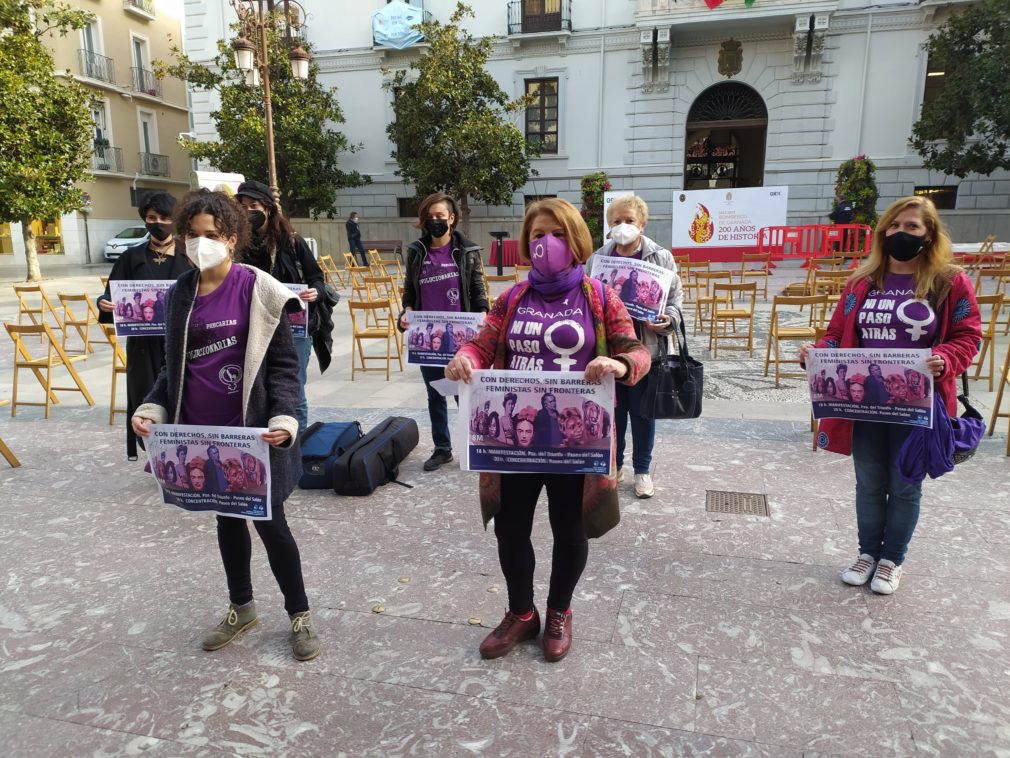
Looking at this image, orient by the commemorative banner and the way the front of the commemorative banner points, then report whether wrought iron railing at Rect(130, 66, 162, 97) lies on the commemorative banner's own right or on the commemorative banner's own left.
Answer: on the commemorative banner's own right

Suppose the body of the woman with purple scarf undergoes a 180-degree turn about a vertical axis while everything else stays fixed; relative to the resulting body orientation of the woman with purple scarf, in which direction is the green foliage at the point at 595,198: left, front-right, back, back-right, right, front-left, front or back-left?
front

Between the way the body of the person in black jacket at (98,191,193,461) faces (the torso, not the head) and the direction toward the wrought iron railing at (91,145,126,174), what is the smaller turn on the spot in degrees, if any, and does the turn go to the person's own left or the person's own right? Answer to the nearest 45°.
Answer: approximately 180°

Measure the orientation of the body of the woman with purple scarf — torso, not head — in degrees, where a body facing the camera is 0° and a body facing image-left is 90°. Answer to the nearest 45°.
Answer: approximately 0°

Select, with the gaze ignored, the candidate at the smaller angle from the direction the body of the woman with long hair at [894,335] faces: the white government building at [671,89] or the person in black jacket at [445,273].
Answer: the person in black jacket

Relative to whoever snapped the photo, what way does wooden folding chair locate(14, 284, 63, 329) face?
facing away from the viewer and to the right of the viewer

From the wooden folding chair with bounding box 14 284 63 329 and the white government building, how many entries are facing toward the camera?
1

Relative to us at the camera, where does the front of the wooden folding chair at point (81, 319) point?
facing away from the viewer and to the right of the viewer

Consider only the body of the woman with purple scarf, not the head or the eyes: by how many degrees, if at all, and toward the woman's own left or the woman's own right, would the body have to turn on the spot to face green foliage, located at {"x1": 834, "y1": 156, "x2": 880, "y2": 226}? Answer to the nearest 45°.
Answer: approximately 135° to the woman's own left
